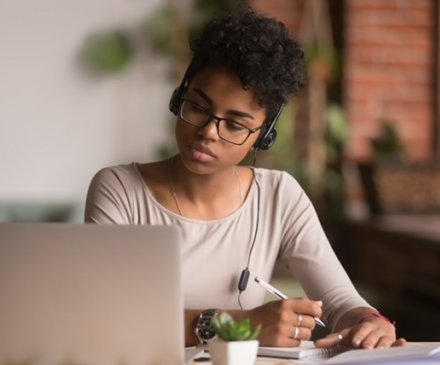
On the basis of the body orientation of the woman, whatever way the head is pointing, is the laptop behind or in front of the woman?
in front

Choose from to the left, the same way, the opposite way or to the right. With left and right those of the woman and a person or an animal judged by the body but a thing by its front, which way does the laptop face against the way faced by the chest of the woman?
the opposite way

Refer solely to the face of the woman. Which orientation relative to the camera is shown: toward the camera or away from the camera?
toward the camera

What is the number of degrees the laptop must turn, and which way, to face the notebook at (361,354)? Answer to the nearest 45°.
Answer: approximately 90° to its right

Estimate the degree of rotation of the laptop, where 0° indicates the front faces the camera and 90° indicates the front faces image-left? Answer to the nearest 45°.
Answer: approximately 180°

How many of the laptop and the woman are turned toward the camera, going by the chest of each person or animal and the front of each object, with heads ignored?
1

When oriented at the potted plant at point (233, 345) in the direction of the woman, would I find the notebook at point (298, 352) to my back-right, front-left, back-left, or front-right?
front-right

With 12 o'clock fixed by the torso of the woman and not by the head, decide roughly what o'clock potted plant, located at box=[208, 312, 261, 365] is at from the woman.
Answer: The potted plant is roughly at 12 o'clock from the woman.

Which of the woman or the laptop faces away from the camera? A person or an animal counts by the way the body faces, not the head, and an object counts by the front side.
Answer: the laptop

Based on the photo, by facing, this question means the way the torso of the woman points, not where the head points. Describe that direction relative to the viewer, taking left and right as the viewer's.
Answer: facing the viewer
